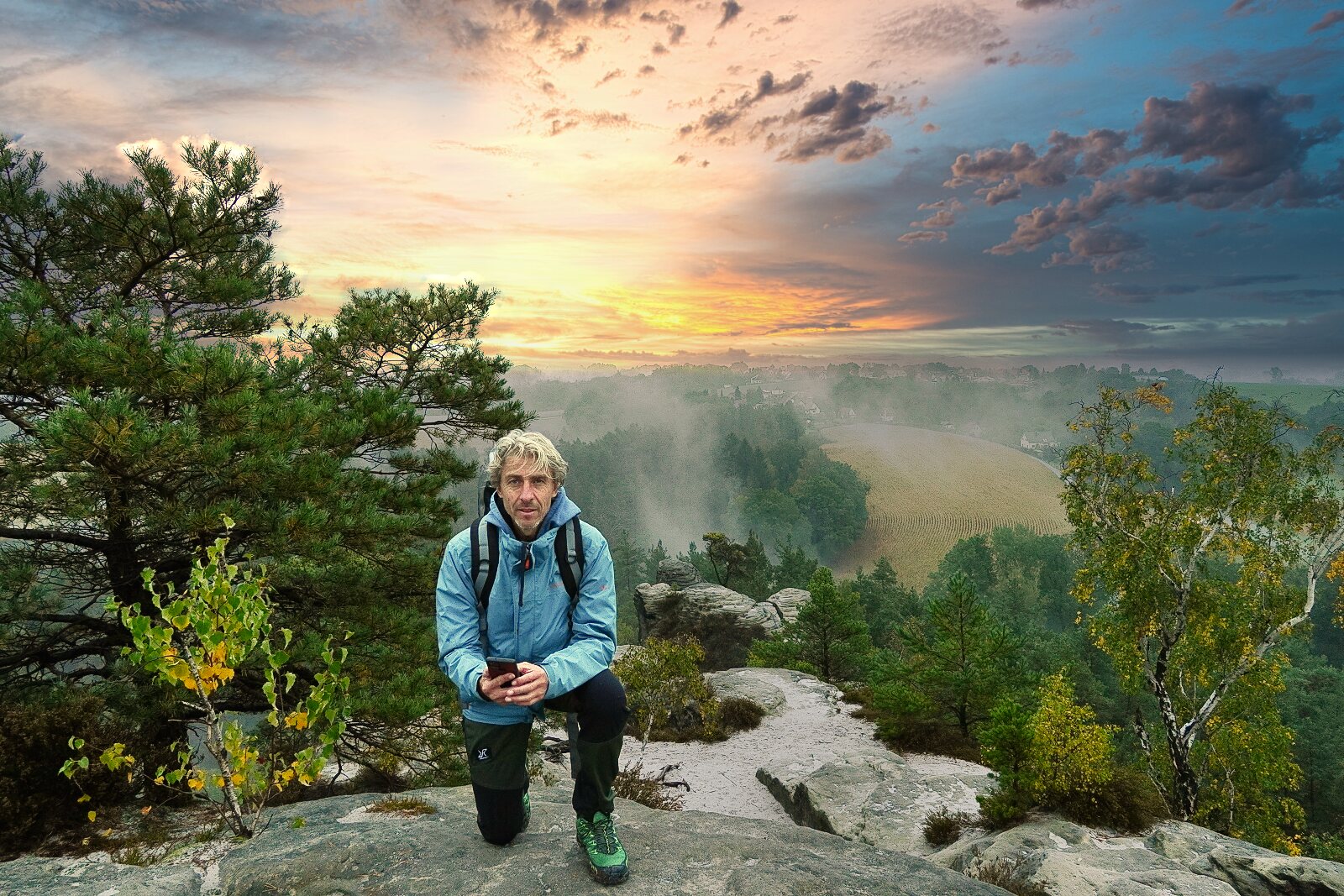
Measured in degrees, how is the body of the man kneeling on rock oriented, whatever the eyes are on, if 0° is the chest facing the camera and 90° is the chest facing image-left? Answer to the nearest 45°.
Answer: approximately 0°

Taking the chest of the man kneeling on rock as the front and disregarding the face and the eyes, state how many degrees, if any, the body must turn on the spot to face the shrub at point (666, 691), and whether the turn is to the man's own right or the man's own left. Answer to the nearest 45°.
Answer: approximately 180°

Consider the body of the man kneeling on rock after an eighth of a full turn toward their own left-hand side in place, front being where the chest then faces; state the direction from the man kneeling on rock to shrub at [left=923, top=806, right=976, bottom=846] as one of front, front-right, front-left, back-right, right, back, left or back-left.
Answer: left

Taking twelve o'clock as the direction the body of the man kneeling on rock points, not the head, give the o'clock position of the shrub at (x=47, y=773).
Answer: The shrub is roughly at 4 o'clock from the man kneeling on rock.

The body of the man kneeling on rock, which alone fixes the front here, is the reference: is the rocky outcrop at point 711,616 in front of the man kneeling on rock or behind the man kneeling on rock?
behind

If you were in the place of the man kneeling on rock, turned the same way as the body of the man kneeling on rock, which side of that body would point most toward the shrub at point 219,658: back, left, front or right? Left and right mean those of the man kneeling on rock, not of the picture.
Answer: right

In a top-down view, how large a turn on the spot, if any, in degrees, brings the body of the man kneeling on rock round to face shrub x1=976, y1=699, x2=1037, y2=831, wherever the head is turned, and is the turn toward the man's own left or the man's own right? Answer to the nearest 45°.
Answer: approximately 135° to the man's own left
